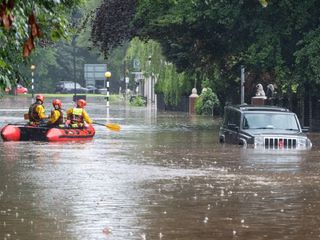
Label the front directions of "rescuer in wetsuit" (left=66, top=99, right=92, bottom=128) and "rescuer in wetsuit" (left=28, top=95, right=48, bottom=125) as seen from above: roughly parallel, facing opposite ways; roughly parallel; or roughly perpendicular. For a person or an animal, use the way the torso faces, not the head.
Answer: roughly parallel

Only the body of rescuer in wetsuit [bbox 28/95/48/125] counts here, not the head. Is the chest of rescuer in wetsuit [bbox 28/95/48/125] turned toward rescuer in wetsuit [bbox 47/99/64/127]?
no

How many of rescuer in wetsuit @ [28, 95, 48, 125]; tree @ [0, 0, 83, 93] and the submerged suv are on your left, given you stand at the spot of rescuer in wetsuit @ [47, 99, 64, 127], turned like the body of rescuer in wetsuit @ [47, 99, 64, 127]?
1

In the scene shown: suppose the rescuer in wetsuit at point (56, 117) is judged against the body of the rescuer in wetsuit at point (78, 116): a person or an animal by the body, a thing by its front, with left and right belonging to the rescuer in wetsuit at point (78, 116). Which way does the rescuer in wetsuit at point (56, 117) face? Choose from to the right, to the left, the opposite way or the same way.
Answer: the same way

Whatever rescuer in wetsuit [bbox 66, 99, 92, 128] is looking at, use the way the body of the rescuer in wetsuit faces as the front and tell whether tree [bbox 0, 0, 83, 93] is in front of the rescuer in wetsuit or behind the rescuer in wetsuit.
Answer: behind
